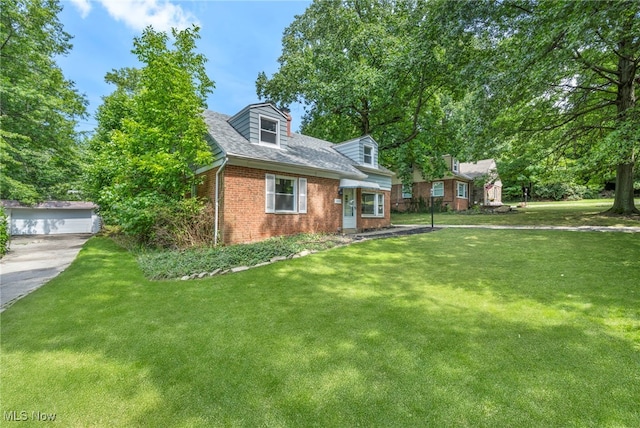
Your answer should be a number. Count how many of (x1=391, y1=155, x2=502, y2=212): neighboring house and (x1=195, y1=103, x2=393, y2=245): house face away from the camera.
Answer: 0

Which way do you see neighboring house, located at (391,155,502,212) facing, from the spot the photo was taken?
facing the viewer and to the right of the viewer

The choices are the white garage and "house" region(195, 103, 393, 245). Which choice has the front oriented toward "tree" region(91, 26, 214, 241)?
the white garage

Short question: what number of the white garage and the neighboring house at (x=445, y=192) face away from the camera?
0

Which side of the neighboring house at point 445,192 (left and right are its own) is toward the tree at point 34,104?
right

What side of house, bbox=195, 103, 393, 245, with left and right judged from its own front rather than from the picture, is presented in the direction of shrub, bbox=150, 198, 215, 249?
right

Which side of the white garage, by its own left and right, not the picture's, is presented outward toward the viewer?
front

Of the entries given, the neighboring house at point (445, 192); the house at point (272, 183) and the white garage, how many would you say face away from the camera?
0

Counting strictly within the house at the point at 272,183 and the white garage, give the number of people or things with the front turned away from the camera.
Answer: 0

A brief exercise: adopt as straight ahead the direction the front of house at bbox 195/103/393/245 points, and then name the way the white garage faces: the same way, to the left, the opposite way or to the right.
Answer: the same way

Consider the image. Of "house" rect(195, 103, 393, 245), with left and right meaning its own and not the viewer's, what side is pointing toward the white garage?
back

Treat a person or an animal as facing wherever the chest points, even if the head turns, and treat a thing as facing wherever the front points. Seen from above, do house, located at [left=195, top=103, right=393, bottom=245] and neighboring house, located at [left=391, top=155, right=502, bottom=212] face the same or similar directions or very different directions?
same or similar directions

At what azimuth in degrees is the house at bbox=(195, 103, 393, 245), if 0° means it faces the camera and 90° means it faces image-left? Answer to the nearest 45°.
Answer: approximately 315°

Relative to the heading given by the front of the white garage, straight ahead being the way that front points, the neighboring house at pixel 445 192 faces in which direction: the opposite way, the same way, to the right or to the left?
the same way
